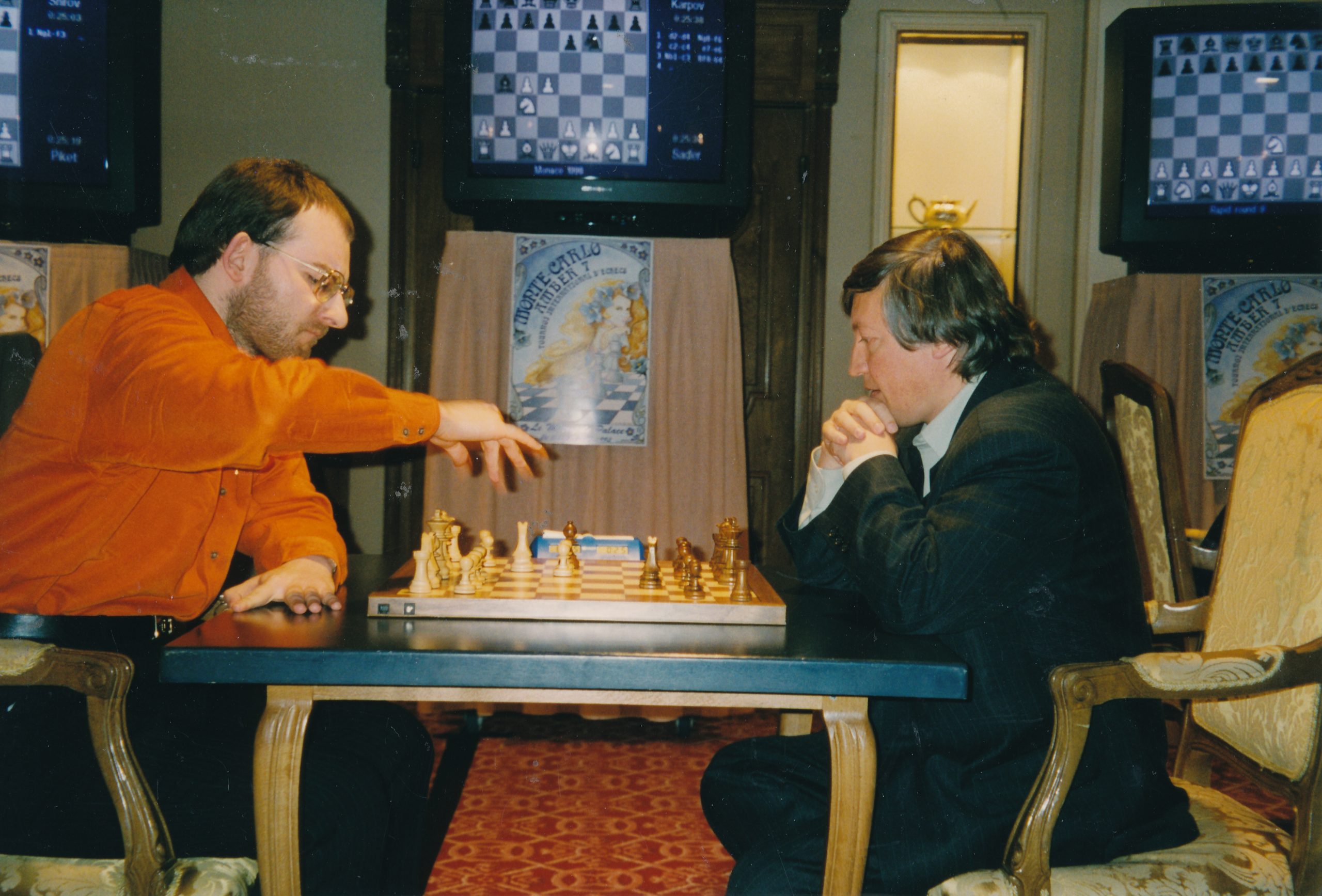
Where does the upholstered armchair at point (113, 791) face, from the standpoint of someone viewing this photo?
facing to the right of the viewer

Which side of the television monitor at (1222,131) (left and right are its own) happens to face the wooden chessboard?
front

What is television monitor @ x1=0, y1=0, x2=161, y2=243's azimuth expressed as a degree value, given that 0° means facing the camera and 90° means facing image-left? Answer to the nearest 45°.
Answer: approximately 0°

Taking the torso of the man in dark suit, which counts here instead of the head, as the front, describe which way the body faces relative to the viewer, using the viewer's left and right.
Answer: facing to the left of the viewer

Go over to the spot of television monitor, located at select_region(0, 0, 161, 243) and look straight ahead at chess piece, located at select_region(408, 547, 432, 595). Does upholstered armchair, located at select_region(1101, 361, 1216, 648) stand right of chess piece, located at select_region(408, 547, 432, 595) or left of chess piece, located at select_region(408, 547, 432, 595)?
left

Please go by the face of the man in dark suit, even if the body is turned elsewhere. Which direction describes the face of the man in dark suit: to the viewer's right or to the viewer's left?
to the viewer's left

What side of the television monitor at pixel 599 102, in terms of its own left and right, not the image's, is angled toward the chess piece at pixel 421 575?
front

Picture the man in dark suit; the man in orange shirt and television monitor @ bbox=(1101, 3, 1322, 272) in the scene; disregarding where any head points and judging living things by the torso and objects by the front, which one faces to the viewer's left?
the man in dark suit

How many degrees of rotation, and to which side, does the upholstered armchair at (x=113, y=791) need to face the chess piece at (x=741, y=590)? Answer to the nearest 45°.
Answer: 0° — it already faces it

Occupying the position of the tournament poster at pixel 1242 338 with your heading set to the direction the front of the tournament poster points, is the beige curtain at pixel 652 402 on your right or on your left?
on your right
